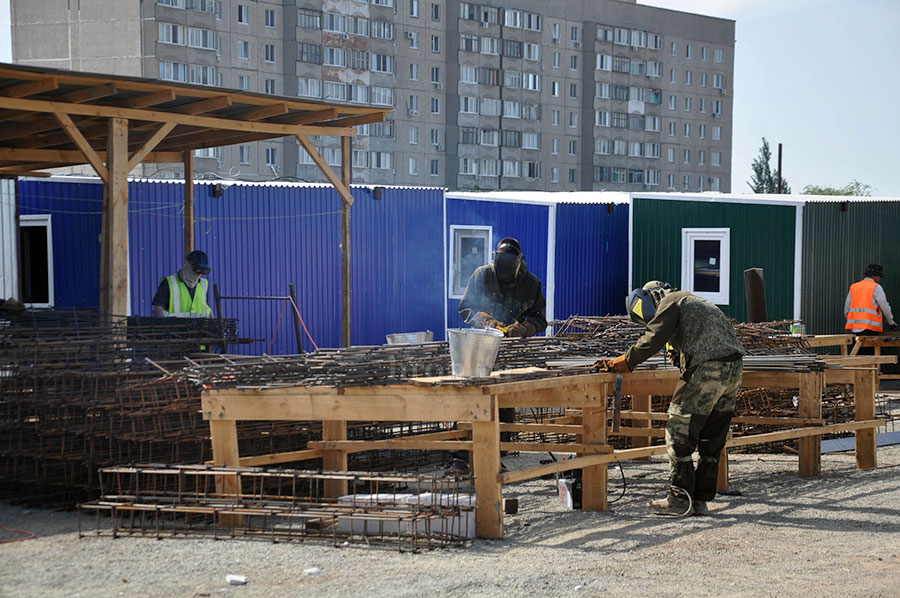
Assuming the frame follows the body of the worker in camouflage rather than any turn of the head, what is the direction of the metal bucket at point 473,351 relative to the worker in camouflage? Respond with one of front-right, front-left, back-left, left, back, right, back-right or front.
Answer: front-left

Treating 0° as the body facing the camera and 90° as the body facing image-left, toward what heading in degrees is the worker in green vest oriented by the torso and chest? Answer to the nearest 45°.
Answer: approximately 315°

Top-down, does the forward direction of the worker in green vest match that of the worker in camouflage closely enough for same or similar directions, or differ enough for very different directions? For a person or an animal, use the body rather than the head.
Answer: very different directions

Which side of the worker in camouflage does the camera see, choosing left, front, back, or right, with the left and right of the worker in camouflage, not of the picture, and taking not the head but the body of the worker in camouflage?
left

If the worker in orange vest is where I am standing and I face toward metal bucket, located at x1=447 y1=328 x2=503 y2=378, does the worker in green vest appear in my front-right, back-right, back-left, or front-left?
front-right

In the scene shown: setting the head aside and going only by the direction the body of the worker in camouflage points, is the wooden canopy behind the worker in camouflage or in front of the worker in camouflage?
in front

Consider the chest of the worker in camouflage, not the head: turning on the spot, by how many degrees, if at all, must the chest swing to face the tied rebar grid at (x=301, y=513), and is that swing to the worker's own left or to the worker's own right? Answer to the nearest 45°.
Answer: approximately 45° to the worker's own left

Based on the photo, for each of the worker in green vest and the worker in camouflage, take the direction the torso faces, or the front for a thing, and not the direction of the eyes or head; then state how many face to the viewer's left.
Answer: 1

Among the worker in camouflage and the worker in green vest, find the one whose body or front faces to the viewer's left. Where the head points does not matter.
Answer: the worker in camouflage

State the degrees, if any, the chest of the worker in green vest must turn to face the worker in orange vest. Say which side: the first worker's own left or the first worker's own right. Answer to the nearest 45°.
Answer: approximately 45° to the first worker's own left

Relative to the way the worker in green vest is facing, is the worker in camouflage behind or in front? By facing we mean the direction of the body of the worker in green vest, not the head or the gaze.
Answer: in front
